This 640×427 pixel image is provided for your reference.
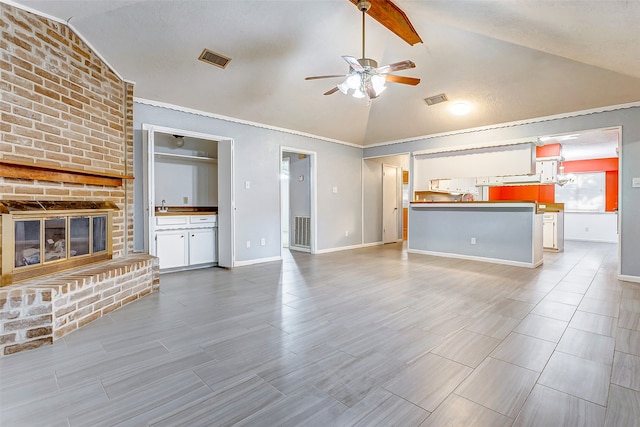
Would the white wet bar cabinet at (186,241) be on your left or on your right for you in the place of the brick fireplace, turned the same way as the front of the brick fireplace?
on your left

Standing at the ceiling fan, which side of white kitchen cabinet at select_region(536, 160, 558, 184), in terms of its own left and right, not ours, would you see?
front

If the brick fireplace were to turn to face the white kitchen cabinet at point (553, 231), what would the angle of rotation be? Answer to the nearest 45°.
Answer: approximately 45° to its left

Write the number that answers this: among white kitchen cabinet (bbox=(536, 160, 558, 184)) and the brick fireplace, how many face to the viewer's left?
0

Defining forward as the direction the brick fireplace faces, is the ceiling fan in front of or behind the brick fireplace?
in front

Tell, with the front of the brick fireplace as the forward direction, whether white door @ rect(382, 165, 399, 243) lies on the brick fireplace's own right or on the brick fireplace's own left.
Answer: on the brick fireplace's own left

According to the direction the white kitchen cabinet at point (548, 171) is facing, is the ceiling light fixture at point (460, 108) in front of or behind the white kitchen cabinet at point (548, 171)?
in front

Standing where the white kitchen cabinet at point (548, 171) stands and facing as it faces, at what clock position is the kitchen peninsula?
The kitchen peninsula is roughly at 1 o'clock from the white kitchen cabinet.

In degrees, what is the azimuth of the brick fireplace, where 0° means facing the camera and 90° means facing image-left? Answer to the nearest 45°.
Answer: approximately 315°

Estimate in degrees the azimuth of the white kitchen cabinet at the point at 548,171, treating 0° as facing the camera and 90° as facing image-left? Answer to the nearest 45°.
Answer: approximately 0°

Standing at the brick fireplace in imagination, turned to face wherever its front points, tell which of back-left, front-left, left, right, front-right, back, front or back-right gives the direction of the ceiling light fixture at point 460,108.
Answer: front-left
